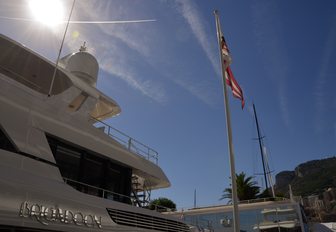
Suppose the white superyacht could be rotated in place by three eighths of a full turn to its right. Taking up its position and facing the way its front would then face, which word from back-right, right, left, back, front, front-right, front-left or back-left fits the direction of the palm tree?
front-right
